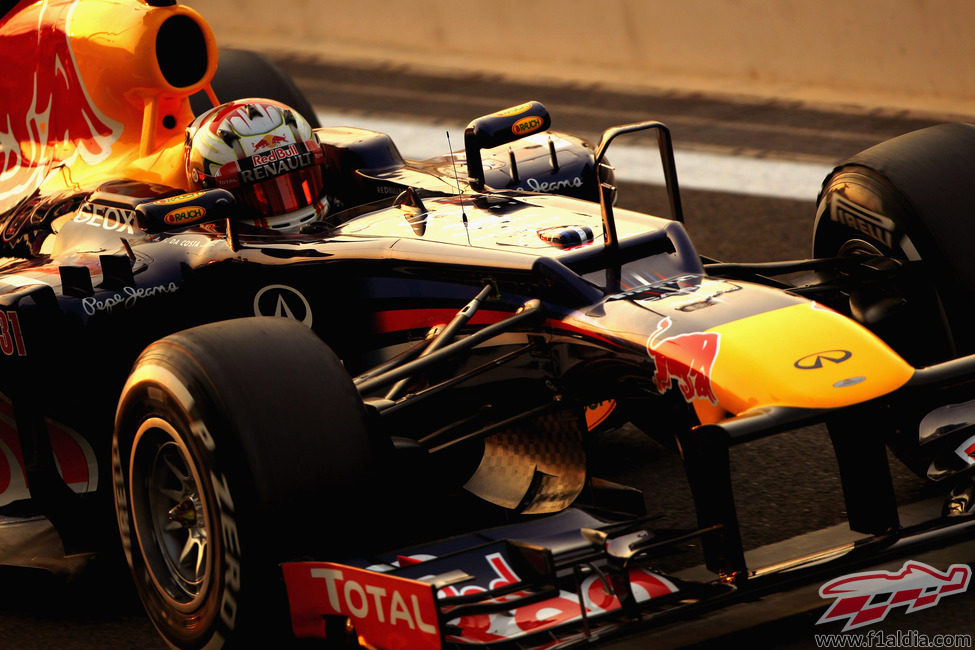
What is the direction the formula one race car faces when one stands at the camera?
facing the viewer and to the right of the viewer
